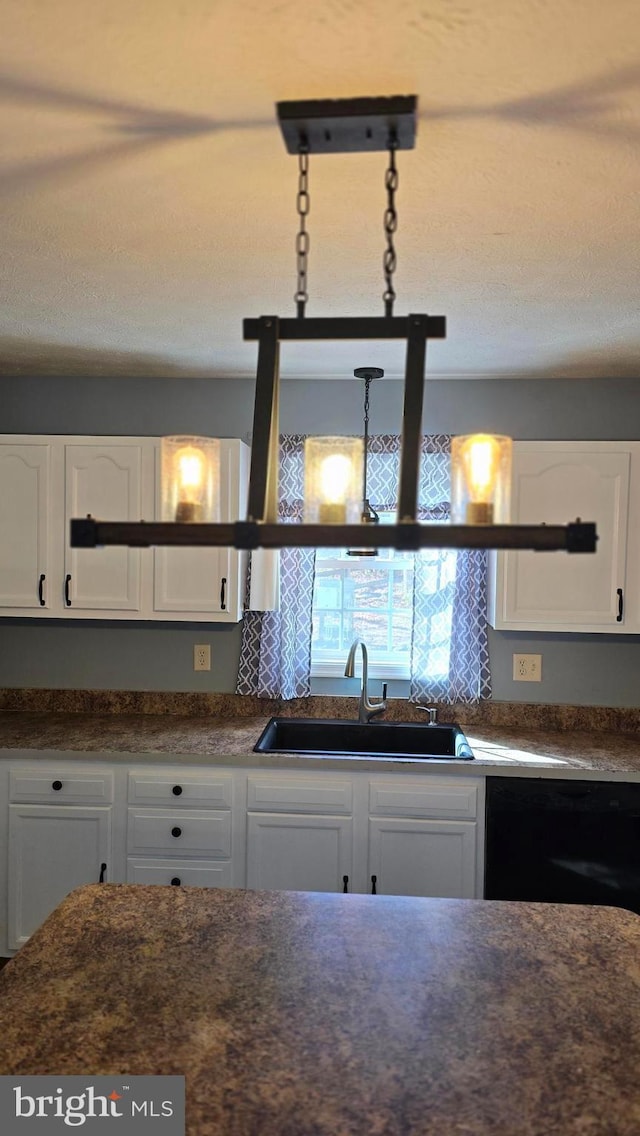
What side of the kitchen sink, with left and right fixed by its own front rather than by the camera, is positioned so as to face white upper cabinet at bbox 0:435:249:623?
right

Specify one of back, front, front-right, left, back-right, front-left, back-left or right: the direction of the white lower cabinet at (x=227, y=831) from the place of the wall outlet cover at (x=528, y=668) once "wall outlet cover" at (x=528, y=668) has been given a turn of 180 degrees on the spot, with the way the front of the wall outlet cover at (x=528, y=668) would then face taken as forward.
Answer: back-left

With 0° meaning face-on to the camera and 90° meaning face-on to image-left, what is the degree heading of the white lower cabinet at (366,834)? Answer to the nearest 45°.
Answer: approximately 0°

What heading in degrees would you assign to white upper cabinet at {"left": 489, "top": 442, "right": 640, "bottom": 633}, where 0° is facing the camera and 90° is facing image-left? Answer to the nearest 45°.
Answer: approximately 0°

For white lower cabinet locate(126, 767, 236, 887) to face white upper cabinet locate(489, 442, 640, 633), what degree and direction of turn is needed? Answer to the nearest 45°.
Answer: approximately 90° to its left

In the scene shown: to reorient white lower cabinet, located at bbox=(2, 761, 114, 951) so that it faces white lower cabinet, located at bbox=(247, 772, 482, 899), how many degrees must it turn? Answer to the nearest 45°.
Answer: approximately 90° to its left

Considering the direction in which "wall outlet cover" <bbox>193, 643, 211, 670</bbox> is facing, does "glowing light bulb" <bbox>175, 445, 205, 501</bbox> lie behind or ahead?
ahead
